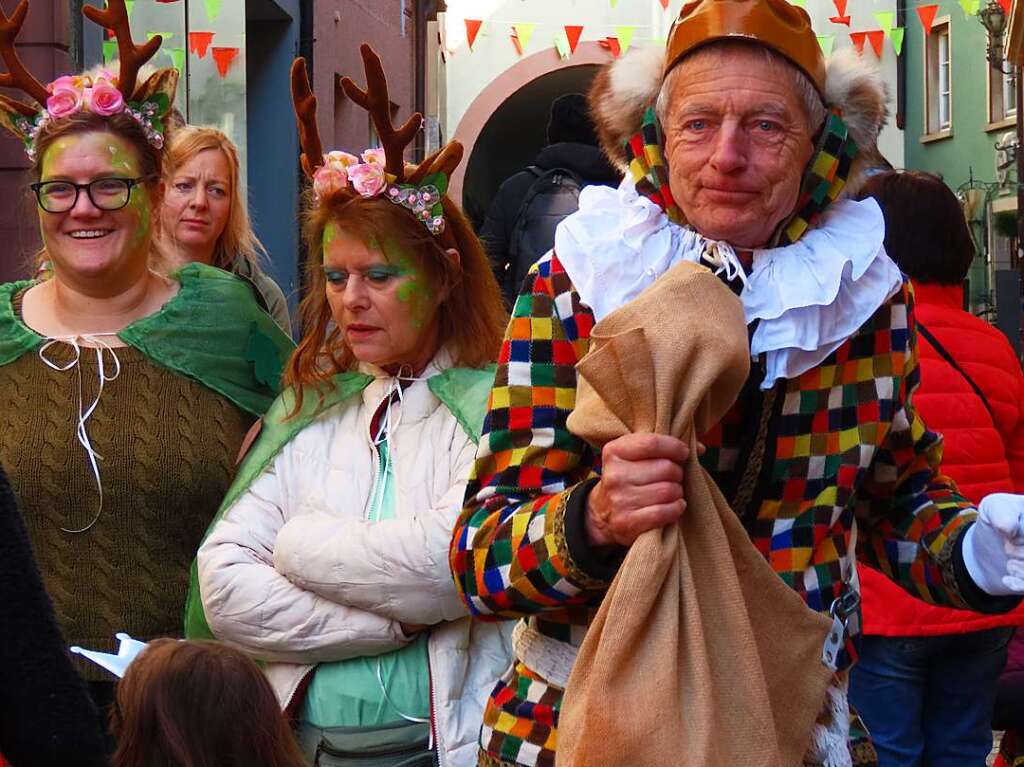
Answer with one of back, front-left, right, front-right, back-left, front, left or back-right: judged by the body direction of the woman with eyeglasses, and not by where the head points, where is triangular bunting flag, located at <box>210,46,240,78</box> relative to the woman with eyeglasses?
back

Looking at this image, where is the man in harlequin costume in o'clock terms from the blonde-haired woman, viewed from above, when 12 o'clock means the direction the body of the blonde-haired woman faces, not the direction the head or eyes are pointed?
The man in harlequin costume is roughly at 10 o'clock from the blonde-haired woman.

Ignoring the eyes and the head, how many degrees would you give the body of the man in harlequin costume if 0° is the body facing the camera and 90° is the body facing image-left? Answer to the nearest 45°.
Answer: approximately 0°

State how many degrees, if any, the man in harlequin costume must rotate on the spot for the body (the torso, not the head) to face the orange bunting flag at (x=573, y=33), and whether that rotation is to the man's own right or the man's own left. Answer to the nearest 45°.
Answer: approximately 180°

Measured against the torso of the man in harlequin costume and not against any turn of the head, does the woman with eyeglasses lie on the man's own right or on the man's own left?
on the man's own right

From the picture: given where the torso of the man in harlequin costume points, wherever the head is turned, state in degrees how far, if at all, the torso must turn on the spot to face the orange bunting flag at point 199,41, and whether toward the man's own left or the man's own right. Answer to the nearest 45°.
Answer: approximately 135° to the man's own right

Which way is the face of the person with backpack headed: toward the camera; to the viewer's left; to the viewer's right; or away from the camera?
away from the camera

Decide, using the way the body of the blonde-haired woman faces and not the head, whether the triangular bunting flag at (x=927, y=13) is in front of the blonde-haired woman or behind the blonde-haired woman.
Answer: behind

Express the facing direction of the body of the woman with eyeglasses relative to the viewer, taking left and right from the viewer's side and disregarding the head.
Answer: facing the viewer

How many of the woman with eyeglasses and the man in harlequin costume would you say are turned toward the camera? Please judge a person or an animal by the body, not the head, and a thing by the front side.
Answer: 2

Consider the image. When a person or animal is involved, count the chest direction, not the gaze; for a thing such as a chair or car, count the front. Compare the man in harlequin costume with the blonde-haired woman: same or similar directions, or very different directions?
same or similar directions
